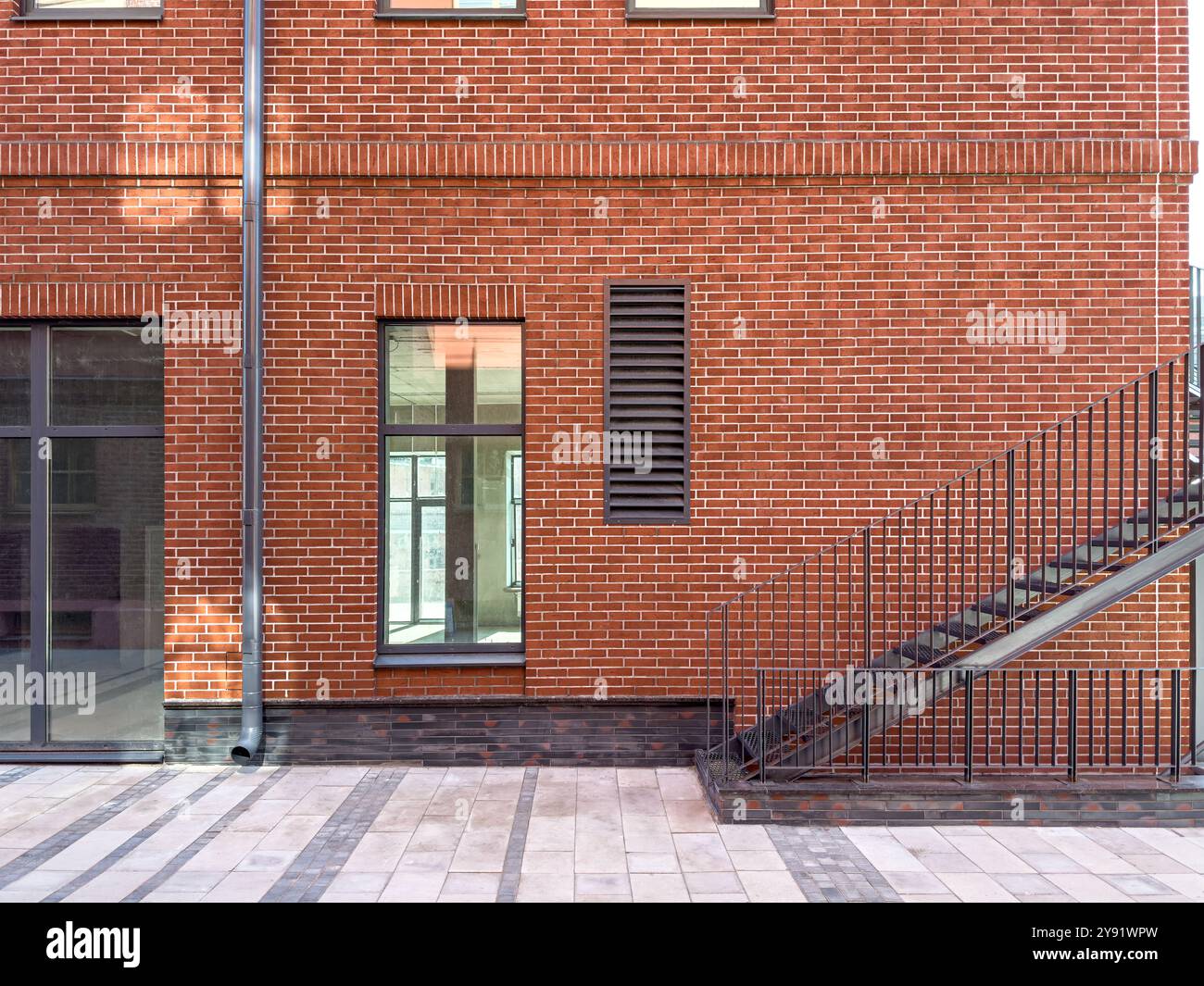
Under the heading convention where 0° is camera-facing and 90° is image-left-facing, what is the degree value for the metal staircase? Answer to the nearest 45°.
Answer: approximately 90°

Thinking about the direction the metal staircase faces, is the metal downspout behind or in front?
in front
